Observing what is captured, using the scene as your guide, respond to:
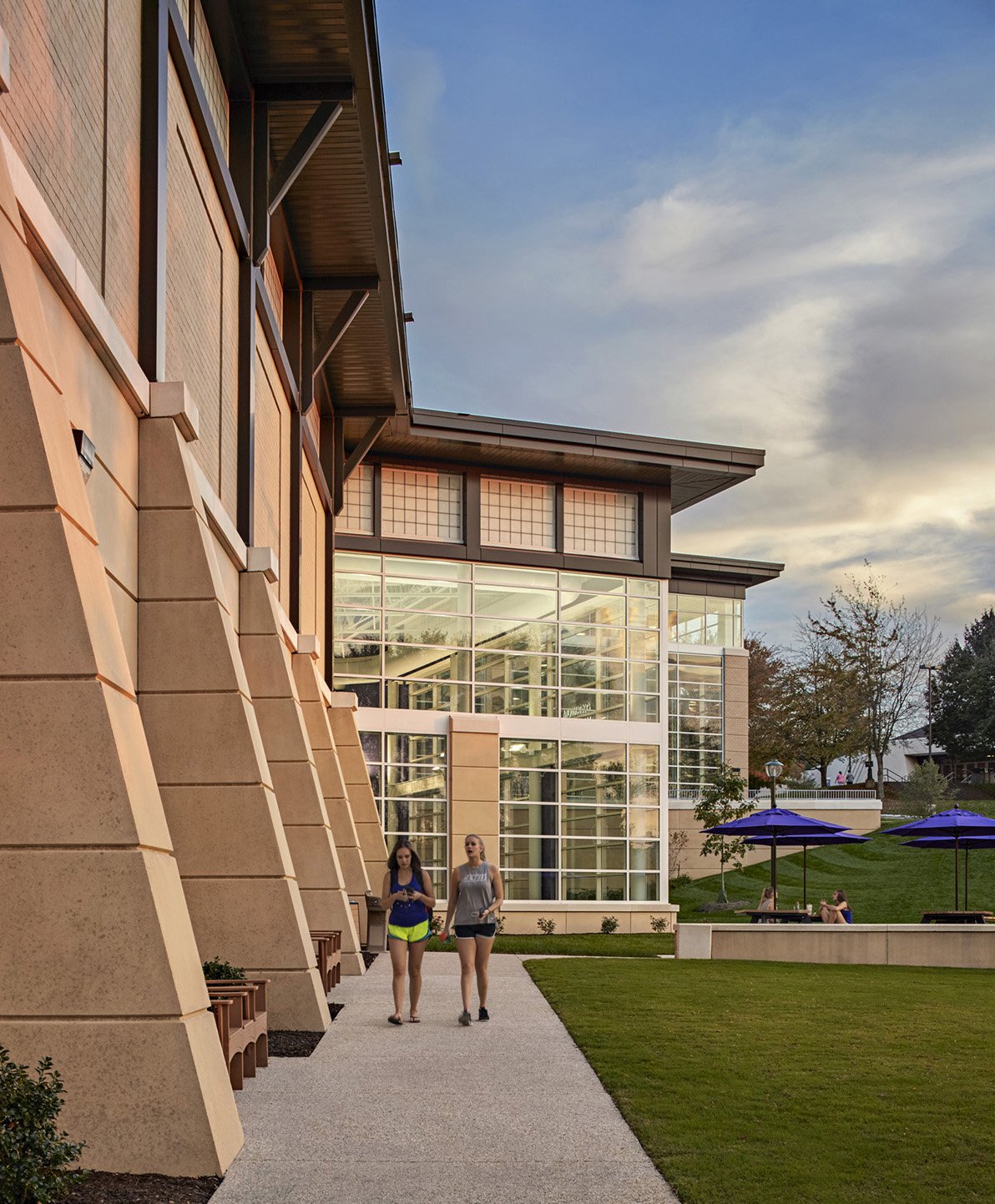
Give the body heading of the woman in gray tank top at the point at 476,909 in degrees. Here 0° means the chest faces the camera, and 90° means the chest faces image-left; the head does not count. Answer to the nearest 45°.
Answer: approximately 0°

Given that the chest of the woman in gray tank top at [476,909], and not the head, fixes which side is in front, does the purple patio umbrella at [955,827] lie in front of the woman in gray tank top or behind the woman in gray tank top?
behind

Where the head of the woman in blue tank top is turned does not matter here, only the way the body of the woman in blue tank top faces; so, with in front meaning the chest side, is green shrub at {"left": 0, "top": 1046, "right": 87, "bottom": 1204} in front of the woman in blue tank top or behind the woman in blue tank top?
in front

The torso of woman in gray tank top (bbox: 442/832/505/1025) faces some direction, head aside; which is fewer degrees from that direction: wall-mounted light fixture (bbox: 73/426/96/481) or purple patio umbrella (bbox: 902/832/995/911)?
the wall-mounted light fixture

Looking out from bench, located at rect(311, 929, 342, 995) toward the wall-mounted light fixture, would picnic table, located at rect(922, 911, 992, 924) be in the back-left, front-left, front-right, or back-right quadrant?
back-left

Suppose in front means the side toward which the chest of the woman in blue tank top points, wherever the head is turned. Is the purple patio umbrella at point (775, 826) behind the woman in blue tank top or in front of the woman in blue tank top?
behind

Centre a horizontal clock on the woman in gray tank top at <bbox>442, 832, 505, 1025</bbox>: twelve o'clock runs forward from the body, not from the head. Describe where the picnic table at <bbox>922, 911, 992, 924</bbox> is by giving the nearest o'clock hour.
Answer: The picnic table is roughly at 7 o'clock from the woman in gray tank top.

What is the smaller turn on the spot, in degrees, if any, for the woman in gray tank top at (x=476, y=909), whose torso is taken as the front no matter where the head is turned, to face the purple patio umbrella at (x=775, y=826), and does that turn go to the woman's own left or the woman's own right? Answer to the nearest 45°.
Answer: approximately 180°

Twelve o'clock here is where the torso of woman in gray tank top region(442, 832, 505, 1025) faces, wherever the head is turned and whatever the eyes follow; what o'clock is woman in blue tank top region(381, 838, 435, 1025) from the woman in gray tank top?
The woman in blue tank top is roughly at 2 o'clock from the woman in gray tank top.

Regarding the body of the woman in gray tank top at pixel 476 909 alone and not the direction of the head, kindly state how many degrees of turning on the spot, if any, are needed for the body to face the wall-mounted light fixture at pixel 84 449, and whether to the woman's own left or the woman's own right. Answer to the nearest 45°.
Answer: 0° — they already face it

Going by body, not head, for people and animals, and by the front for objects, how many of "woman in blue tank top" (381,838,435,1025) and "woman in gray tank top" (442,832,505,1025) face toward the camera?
2
